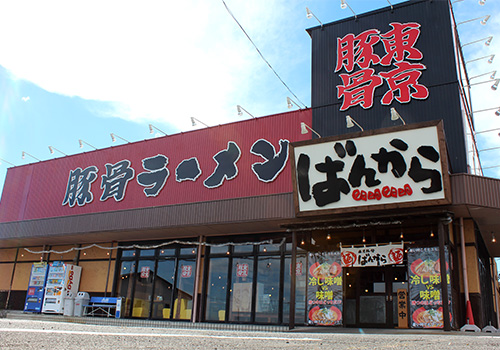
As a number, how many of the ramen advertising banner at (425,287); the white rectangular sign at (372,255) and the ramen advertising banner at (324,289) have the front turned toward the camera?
3

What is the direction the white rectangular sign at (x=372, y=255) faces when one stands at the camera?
facing the viewer

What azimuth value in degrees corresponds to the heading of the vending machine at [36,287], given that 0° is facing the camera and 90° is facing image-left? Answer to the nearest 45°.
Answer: approximately 0°

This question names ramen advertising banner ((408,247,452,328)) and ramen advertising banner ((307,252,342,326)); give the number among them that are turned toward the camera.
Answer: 2

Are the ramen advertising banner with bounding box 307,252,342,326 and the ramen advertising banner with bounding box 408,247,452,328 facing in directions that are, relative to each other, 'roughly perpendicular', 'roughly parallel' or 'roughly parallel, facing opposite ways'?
roughly parallel

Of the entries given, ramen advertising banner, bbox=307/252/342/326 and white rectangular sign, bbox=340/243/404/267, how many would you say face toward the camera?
2

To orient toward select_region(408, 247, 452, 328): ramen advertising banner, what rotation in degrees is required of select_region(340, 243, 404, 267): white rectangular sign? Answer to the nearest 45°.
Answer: approximately 90° to its left

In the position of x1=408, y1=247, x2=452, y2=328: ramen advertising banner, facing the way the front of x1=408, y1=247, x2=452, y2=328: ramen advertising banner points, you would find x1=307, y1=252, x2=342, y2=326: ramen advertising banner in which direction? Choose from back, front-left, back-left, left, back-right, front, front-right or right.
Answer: right

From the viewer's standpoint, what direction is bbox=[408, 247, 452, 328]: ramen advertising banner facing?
toward the camera

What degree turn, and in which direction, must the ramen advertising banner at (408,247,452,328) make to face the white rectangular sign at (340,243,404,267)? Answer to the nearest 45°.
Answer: approximately 90° to its right

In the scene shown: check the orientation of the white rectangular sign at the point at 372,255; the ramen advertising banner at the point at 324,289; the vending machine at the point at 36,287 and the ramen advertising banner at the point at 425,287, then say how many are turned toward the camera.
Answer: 4

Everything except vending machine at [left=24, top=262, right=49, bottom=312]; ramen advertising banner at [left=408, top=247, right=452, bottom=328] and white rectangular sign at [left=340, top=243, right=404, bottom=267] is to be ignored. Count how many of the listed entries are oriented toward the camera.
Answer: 3

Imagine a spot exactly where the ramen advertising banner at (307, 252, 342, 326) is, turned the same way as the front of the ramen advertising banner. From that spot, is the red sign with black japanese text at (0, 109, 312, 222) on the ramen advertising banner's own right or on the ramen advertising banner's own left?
on the ramen advertising banner's own right

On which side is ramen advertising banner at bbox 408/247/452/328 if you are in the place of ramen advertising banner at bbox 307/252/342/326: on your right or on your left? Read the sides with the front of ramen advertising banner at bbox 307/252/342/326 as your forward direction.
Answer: on your left
